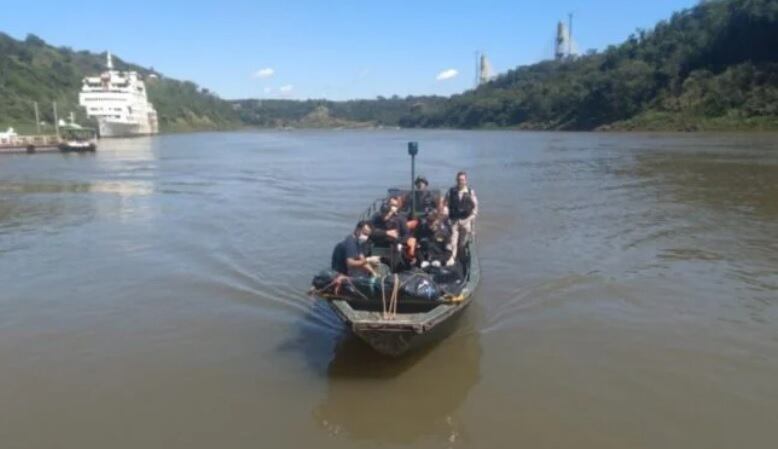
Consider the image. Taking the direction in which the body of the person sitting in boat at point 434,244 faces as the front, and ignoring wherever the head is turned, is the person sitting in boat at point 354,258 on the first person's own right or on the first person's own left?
on the first person's own right

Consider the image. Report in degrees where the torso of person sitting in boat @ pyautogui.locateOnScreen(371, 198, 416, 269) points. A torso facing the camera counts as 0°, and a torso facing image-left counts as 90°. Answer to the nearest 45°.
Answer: approximately 315°

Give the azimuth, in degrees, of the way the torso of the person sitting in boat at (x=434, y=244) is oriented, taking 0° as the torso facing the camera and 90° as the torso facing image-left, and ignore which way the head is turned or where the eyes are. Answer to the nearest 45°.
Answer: approximately 0°

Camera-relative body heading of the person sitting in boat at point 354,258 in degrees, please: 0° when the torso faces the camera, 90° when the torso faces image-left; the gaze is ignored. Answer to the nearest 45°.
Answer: approximately 315°

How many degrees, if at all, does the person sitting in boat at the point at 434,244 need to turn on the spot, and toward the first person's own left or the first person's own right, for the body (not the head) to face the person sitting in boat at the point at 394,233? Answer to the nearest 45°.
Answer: approximately 90° to the first person's own right
